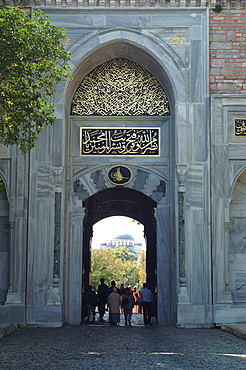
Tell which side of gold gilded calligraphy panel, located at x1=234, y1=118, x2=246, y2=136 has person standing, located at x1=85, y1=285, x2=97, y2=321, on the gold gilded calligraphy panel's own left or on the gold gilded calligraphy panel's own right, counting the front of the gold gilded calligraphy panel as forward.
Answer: on the gold gilded calligraphy panel's own right

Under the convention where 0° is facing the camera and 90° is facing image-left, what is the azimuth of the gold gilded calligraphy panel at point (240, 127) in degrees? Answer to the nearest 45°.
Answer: approximately 0°
